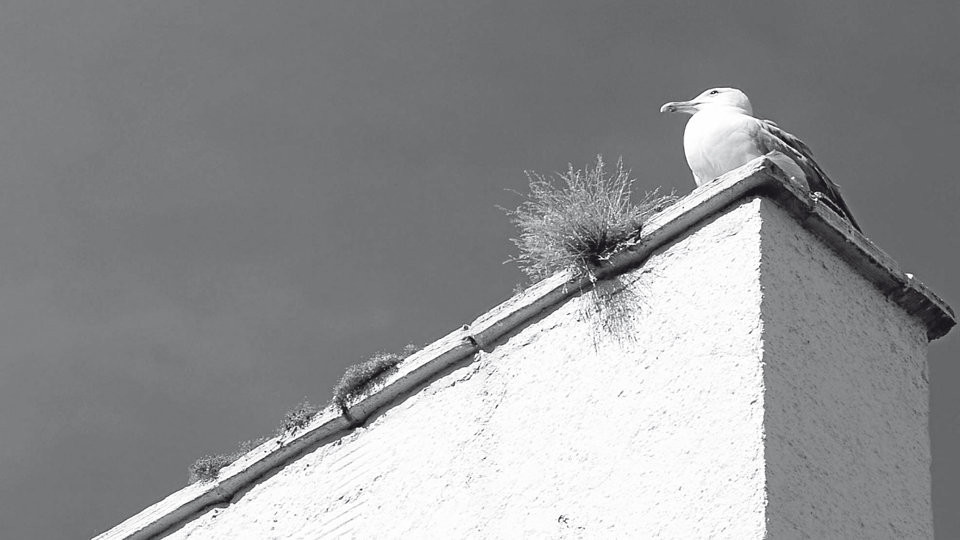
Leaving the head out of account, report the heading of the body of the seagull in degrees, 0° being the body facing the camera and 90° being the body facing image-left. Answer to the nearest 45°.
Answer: approximately 90°

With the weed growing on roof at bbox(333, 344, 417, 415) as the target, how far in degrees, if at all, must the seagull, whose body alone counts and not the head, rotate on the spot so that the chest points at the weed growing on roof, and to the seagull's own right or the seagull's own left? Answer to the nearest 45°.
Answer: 0° — it already faces it
